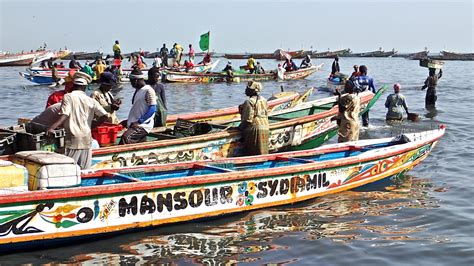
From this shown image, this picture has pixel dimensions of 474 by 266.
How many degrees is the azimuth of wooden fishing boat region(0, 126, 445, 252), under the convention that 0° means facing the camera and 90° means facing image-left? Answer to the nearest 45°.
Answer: approximately 225°
